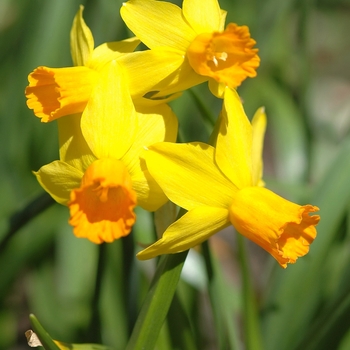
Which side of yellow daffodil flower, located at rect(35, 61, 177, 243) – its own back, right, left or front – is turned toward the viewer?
front

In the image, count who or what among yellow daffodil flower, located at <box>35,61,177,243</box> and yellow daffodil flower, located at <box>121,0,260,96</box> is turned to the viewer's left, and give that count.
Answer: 0

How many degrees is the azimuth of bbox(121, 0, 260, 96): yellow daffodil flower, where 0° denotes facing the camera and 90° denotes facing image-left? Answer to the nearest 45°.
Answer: approximately 315°
